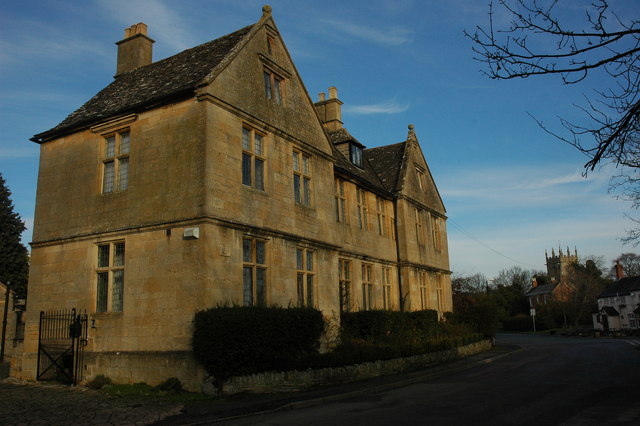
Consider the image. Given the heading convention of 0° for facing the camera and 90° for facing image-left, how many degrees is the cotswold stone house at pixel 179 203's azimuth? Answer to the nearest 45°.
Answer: approximately 315°

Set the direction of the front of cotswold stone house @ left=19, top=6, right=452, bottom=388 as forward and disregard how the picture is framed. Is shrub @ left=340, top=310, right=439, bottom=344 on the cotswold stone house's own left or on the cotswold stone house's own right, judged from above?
on the cotswold stone house's own left
